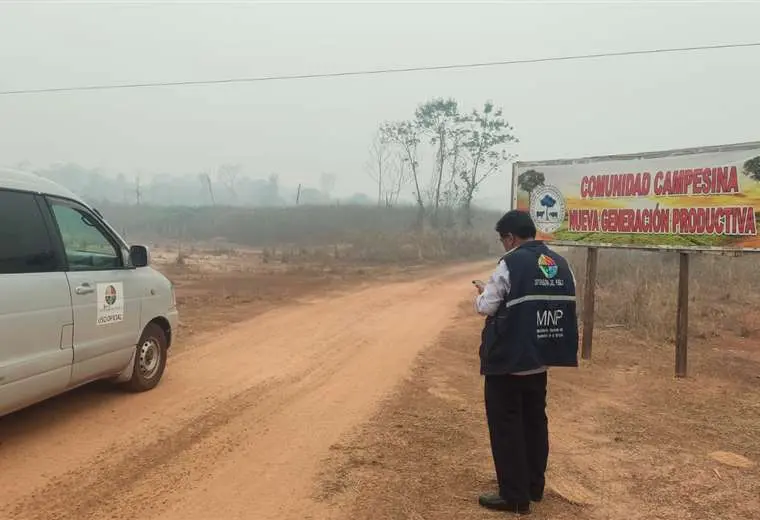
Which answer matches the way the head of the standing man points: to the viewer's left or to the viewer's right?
to the viewer's left

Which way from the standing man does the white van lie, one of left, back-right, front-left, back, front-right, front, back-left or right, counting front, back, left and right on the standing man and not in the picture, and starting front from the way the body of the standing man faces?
front-left

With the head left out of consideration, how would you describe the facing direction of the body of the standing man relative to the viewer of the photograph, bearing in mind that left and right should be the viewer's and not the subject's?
facing away from the viewer and to the left of the viewer

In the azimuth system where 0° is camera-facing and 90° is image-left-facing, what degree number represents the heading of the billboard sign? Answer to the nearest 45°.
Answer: approximately 45°

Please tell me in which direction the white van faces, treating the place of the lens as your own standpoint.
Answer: facing away from the viewer and to the right of the viewer

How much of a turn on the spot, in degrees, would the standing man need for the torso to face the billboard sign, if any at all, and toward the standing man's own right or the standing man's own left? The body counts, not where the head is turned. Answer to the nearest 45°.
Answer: approximately 45° to the standing man's own right
